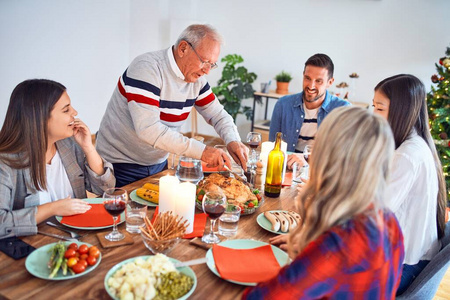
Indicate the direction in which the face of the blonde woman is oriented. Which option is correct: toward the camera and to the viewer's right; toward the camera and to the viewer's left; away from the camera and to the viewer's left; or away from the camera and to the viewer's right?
away from the camera and to the viewer's left

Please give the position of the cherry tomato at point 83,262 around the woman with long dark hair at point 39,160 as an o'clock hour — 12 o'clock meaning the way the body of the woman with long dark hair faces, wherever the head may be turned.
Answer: The cherry tomato is roughly at 1 o'clock from the woman with long dark hair.

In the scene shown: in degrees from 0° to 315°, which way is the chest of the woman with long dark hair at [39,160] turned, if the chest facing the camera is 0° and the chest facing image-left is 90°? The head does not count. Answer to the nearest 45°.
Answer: approximately 315°

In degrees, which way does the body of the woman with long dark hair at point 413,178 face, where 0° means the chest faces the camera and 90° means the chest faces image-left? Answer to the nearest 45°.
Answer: approximately 90°

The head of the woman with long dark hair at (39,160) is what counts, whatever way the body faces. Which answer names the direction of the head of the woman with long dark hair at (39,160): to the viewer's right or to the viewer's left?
to the viewer's right

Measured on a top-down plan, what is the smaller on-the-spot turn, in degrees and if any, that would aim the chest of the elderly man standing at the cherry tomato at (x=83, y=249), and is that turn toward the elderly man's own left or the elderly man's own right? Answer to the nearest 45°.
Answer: approximately 45° to the elderly man's own right

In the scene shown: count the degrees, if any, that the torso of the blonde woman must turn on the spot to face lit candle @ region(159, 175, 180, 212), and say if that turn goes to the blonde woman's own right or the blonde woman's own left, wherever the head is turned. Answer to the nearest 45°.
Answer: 0° — they already face it
